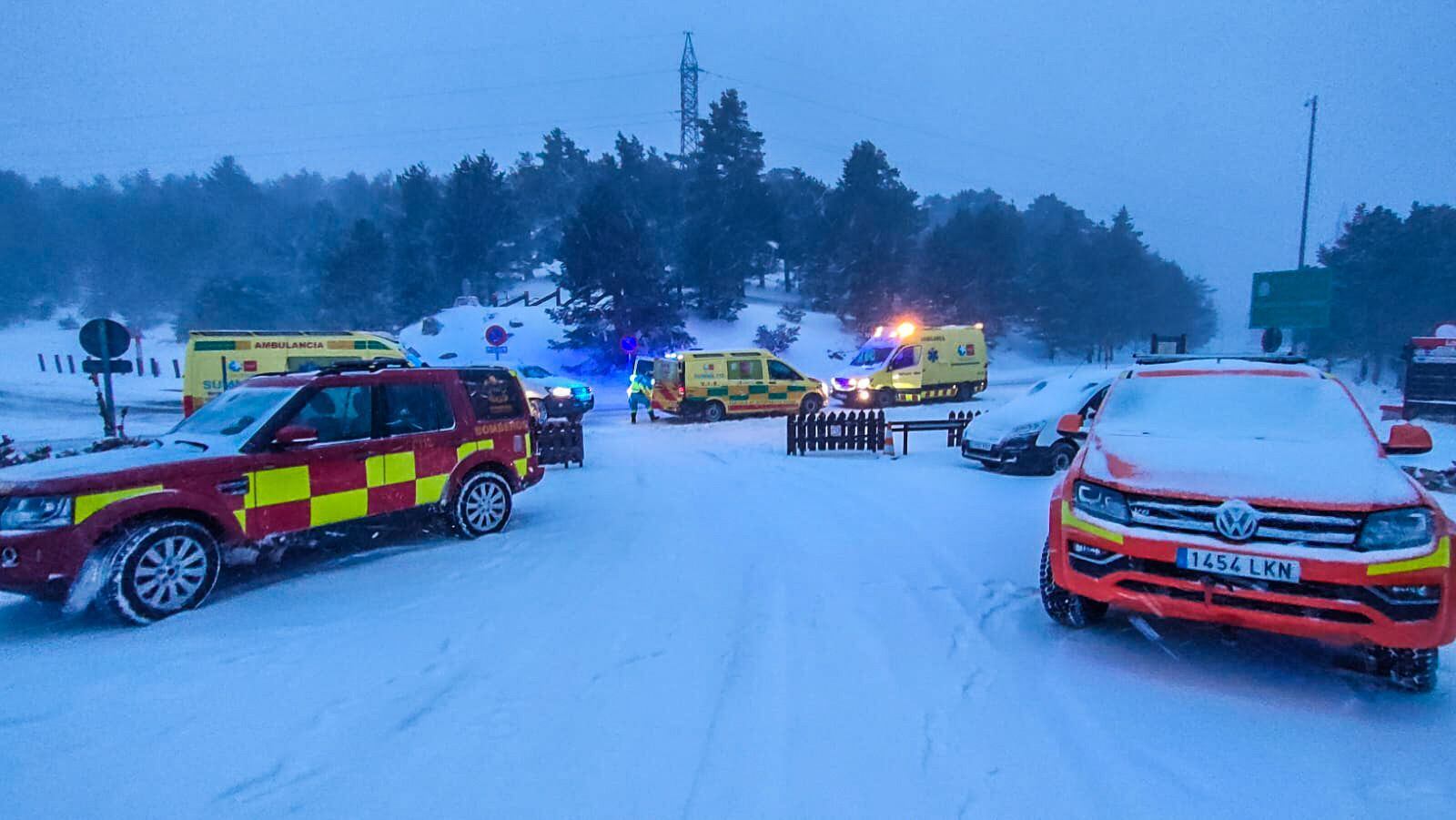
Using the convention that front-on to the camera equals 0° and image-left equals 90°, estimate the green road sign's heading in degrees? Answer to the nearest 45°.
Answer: approximately 0°

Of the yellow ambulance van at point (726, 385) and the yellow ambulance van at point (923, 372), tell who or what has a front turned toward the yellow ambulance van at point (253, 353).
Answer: the yellow ambulance van at point (923, 372)

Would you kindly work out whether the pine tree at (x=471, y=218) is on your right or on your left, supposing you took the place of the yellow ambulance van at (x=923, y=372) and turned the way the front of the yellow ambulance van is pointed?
on your right

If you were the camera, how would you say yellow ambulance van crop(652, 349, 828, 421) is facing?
facing away from the viewer and to the right of the viewer

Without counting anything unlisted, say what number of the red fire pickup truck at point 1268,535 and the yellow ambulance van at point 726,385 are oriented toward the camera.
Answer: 1

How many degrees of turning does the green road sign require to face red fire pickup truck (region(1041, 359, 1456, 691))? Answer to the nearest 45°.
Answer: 0° — it already faces it

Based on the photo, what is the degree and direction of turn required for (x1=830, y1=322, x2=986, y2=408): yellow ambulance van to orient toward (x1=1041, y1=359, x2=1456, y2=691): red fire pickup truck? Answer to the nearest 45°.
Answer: approximately 45° to its left

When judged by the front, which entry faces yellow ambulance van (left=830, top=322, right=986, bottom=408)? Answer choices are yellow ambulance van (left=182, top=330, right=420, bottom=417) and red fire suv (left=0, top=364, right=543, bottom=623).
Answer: yellow ambulance van (left=182, top=330, right=420, bottom=417)

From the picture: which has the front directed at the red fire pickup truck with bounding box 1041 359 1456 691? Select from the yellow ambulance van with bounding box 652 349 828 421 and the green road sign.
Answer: the green road sign

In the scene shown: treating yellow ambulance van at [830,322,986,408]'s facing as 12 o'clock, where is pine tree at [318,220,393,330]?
The pine tree is roughly at 2 o'clock from the yellow ambulance van.

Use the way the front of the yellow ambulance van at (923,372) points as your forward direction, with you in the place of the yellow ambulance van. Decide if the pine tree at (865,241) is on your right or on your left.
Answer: on your right
